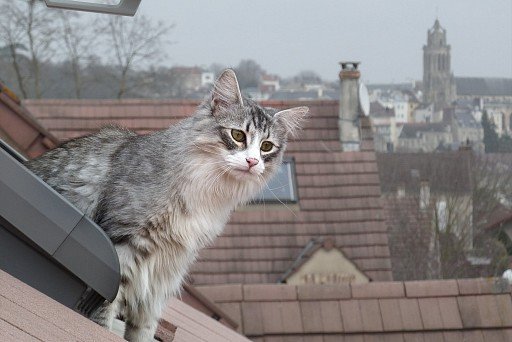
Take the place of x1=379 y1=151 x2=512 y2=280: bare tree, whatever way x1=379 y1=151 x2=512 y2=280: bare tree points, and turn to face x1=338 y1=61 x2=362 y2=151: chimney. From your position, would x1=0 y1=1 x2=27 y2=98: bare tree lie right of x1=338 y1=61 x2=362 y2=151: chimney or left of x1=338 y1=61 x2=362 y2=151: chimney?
right

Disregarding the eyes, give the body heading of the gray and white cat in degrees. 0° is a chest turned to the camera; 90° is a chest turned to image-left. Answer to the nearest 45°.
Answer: approximately 315°

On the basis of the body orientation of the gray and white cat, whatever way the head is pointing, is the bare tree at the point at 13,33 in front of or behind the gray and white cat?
behind

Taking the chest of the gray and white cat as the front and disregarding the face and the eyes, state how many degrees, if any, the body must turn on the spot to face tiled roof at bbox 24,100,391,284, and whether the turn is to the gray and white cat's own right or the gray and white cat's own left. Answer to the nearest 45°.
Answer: approximately 135° to the gray and white cat's own left
